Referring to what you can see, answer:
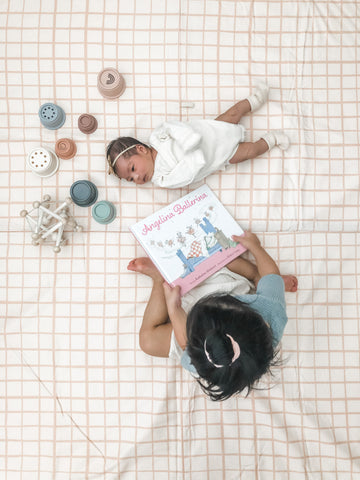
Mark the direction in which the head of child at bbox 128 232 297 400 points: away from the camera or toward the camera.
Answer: away from the camera

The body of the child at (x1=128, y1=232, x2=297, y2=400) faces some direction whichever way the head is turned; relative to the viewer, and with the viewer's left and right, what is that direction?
facing away from the viewer and to the left of the viewer
